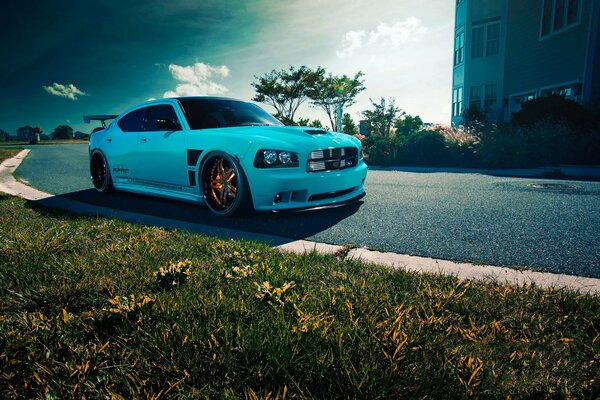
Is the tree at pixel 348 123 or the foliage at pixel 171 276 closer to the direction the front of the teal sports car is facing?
the foliage

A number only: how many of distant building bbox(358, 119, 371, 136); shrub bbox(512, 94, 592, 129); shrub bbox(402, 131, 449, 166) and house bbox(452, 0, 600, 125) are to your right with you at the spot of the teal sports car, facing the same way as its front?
0

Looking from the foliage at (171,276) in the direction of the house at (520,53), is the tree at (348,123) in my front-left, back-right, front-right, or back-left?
front-left

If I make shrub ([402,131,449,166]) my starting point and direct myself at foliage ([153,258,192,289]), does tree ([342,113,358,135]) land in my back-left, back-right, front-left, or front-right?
back-right

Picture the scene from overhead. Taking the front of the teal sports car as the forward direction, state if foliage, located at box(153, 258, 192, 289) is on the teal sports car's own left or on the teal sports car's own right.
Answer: on the teal sports car's own right

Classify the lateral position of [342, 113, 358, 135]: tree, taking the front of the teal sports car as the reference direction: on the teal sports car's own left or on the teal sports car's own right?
on the teal sports car's own left

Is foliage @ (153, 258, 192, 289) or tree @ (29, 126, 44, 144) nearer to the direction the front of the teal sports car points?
the foliage

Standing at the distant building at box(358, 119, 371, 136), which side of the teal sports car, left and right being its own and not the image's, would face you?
left

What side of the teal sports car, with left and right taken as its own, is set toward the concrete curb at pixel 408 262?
front

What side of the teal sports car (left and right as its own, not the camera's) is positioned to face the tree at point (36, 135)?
back

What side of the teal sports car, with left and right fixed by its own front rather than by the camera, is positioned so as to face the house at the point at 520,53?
left

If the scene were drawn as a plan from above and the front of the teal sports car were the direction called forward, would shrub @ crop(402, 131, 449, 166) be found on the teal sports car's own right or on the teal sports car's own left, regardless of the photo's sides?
on the teal sports car's own left

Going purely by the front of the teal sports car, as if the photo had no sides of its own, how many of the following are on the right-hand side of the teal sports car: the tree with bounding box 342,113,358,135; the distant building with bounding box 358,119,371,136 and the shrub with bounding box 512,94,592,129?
0

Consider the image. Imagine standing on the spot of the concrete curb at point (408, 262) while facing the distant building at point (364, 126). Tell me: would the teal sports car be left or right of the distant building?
left

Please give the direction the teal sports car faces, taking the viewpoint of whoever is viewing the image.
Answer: facing the viewer and to the right of the viewer
